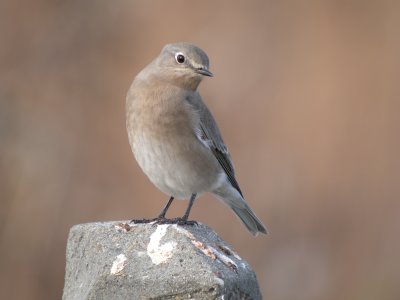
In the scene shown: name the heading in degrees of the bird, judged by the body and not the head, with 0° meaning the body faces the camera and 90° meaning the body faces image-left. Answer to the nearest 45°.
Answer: approximately 45°
